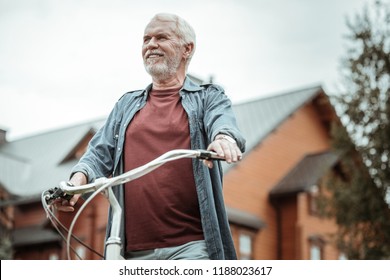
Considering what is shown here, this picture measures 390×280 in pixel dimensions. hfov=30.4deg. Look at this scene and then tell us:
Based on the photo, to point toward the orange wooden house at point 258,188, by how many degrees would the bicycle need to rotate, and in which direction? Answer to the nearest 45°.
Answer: approximately 135° to its right

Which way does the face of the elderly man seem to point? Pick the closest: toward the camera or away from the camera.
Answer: toward the camera

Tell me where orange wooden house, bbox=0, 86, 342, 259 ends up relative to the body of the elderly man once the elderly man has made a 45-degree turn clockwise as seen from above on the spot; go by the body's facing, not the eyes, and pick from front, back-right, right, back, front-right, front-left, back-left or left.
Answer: right

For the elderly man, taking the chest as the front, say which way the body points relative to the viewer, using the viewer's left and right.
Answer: facing the viewer and to the left of the viewer

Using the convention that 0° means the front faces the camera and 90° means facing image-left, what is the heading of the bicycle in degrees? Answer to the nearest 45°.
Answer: approximately 45°
